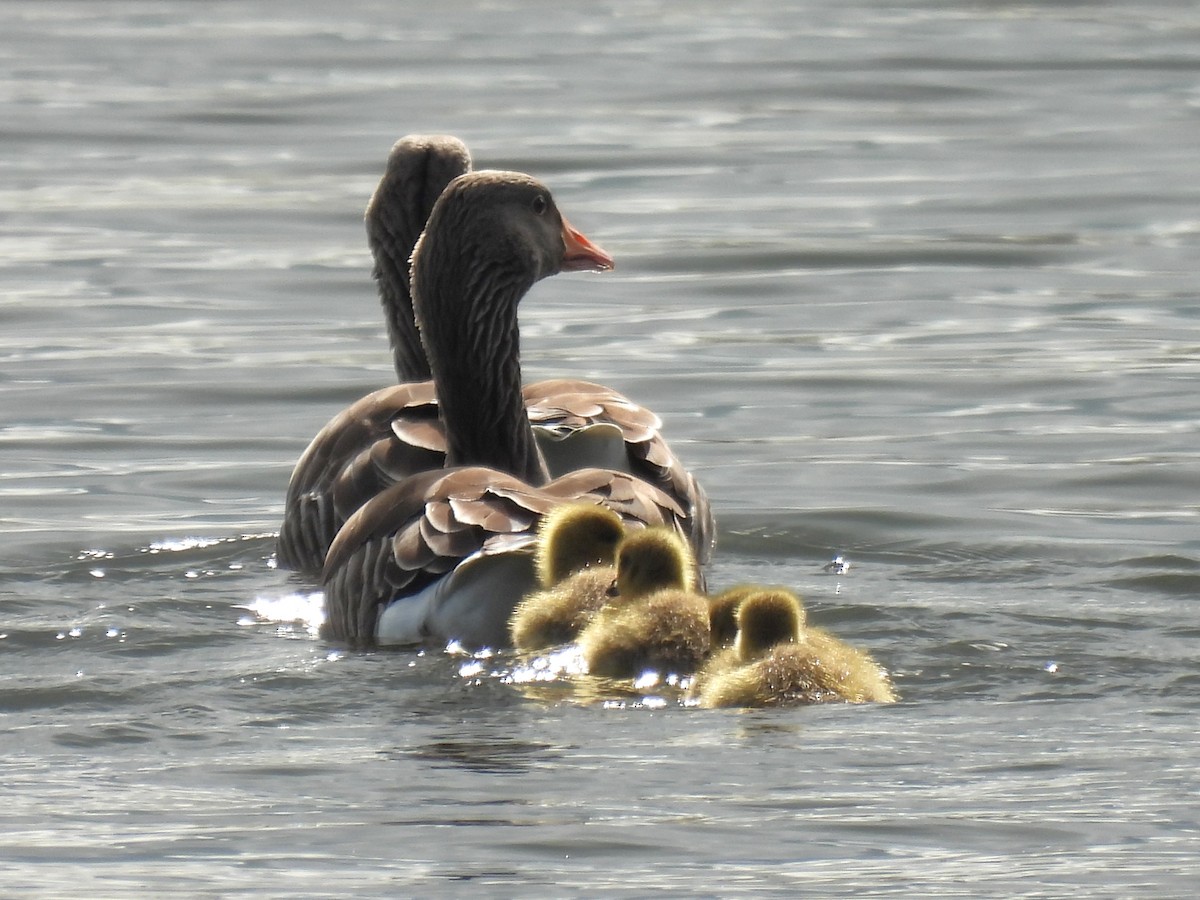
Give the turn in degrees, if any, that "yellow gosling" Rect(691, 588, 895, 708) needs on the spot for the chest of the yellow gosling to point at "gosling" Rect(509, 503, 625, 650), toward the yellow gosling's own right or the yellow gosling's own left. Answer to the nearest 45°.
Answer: approximately 45° to the yellow gosling's own left

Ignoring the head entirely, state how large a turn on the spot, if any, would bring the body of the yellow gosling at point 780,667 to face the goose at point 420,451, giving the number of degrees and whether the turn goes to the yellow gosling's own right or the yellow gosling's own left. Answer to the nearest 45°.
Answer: approximately 45° to the yellow gosling's own left

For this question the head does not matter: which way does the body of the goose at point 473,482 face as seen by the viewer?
away from the camera

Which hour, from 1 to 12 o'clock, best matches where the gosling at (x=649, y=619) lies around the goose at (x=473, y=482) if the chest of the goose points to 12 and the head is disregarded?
The gosling is roughly at 5 o'clock from the goose.

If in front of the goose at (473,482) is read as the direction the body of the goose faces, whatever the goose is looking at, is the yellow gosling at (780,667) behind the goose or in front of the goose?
behind

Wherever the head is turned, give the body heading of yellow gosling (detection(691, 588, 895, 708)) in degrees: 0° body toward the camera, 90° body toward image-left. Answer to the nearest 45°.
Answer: approximately 180°

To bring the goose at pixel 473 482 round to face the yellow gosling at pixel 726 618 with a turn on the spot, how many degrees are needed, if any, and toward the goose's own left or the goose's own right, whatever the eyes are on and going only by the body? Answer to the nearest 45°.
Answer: approximately 135° to the goose's own right

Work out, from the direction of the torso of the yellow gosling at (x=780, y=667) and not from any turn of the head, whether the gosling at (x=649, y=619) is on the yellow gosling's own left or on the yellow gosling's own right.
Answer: on the yellow gosling's own left

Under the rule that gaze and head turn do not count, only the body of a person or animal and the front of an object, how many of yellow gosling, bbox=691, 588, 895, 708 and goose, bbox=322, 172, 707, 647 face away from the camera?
2
